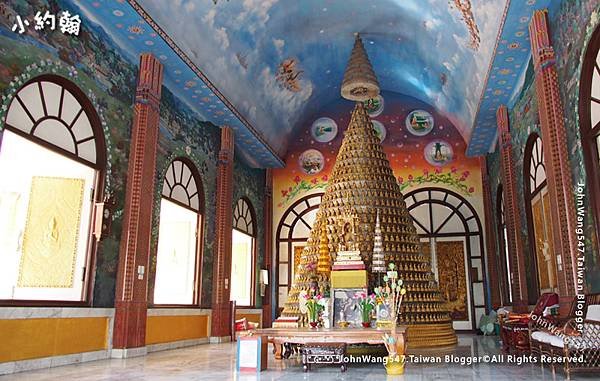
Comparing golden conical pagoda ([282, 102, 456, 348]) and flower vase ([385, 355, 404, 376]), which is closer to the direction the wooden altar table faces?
the flower vase

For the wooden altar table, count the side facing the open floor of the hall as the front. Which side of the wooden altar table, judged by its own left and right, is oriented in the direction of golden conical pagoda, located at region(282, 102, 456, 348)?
back

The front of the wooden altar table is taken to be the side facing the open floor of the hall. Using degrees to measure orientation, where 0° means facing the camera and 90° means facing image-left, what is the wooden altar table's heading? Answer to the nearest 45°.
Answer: approximately 0°
